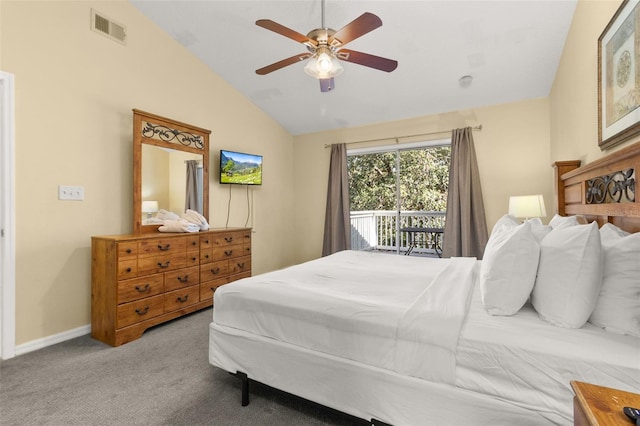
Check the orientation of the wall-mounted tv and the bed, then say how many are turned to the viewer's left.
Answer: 1

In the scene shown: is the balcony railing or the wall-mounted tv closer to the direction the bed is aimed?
the wall-mounted tv

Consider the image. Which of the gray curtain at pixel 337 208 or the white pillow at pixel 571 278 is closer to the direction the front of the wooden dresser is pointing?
the white pillow

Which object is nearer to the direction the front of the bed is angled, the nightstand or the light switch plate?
the light switch plate

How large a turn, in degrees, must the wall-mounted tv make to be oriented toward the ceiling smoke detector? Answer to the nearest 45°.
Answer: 0° — it already faces it

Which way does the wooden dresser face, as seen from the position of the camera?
facing the viewer and to the right of the viewer

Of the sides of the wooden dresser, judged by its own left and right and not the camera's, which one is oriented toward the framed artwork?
front

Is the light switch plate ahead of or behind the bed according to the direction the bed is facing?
ahead

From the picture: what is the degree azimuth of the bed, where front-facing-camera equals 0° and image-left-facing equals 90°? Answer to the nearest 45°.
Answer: approximately 90°

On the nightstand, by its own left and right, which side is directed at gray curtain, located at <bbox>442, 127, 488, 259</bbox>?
right

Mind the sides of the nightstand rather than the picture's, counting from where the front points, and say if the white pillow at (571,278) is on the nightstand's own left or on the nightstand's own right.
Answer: on the nightstand's own right

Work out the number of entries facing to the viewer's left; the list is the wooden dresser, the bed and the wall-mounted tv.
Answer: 1

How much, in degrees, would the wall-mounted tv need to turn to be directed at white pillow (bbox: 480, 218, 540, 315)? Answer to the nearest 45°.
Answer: approximately 45° to its right

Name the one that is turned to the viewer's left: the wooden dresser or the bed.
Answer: the bed

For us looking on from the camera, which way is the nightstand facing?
facing the viewer and to the left of the viewer
